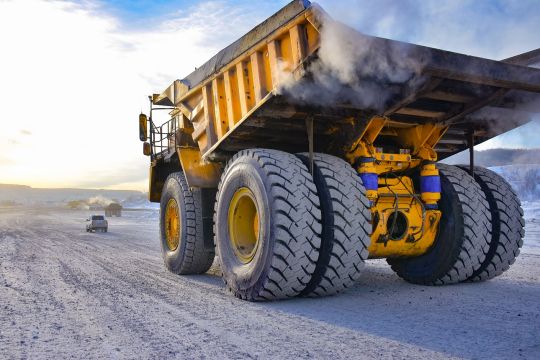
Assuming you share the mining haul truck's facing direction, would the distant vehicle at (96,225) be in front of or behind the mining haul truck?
in front

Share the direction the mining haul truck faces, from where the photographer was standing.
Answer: facing away from the viewer and to the left of the viewer
